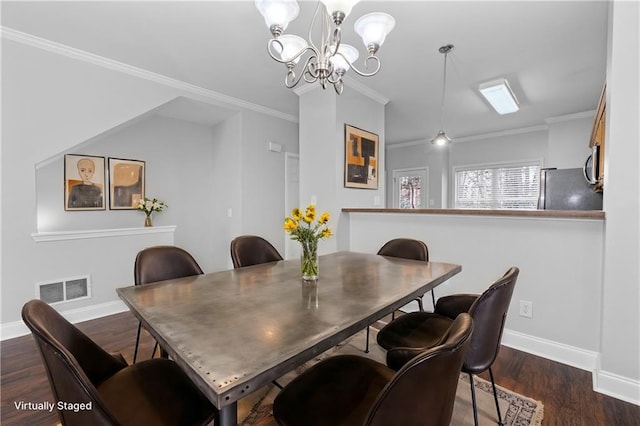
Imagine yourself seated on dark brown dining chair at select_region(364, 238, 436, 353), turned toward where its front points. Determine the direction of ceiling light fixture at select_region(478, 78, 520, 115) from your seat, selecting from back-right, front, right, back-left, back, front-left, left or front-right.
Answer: back

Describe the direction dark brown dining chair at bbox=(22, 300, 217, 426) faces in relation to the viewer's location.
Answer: facing to the right of the viewer

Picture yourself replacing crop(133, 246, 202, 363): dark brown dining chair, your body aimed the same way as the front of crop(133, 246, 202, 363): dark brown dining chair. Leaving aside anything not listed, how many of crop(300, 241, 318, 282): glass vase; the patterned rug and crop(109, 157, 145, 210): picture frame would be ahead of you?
2

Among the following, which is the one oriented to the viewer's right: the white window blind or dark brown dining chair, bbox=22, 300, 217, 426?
the dark brown dining chair

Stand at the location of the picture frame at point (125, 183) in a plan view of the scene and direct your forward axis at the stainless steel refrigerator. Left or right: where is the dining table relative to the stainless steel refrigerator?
right

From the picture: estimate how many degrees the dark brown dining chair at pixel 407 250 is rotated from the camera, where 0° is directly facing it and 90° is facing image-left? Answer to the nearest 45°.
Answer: approximately 45°
